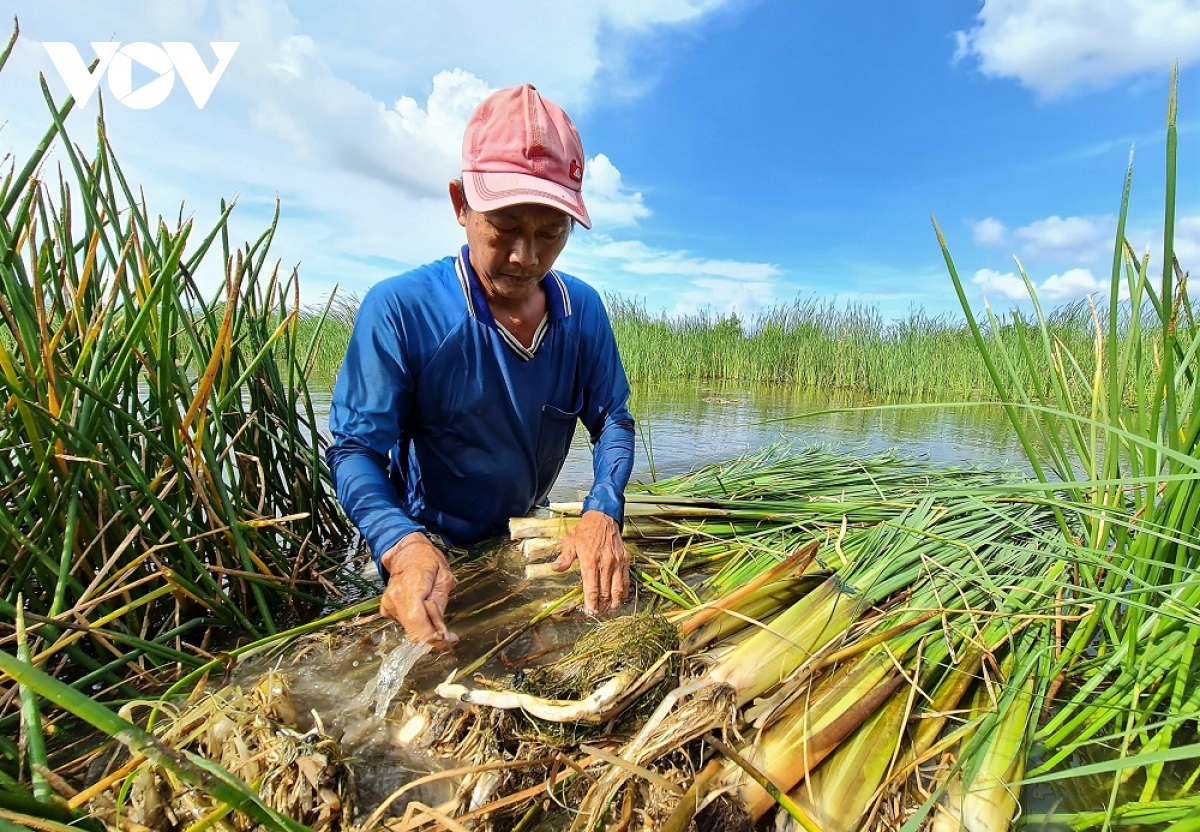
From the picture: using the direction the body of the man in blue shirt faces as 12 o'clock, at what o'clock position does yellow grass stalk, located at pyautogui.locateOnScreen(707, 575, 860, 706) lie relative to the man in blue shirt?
The yellow grass stalk is roughly at 12 o'clock from the man in blue shirt.

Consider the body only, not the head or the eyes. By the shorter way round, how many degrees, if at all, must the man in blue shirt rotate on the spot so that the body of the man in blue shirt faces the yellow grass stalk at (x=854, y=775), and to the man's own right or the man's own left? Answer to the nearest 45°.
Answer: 0° — they already face it

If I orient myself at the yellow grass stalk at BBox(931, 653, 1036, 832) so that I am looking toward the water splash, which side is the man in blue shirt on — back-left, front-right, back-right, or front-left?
front-right

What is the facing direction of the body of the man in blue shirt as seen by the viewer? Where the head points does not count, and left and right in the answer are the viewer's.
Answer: facing the viewer and to the right of the viewer

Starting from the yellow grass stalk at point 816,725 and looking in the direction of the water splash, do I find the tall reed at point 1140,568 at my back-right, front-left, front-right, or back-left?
back-right

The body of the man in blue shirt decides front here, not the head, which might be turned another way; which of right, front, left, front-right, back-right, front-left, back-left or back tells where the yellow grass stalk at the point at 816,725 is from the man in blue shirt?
front

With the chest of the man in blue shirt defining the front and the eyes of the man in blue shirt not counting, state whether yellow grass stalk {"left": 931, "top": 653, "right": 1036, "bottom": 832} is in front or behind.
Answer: in front

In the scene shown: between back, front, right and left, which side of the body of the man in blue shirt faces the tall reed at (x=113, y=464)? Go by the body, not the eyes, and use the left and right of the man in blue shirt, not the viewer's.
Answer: right
